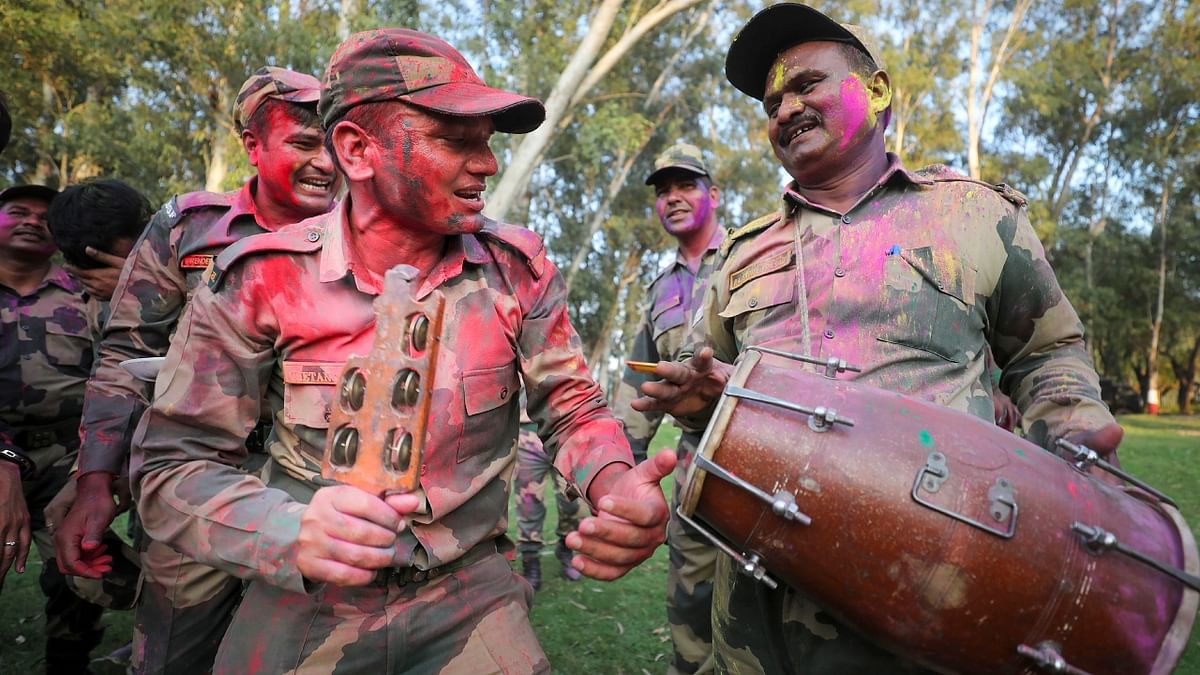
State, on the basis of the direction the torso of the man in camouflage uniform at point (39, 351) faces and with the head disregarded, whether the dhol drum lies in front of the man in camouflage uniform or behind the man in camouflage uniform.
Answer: in front

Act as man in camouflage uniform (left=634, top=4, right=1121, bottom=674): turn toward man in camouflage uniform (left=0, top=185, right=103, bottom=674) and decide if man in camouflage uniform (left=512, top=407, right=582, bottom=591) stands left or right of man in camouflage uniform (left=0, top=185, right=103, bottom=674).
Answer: right

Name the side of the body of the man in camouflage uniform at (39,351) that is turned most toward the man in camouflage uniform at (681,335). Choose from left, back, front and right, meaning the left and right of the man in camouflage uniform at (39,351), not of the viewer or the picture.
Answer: left

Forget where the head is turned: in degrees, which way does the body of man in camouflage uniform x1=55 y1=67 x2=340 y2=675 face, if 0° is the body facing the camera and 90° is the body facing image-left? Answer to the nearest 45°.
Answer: approximately 315°

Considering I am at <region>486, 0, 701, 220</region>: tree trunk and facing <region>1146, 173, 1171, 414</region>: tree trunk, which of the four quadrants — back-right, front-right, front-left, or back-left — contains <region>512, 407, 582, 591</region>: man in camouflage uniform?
back-right

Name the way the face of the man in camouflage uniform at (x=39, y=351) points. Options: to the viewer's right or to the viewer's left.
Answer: to the viewer's right

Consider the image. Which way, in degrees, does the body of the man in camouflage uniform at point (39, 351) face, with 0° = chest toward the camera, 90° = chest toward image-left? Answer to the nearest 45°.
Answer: approximately 0°

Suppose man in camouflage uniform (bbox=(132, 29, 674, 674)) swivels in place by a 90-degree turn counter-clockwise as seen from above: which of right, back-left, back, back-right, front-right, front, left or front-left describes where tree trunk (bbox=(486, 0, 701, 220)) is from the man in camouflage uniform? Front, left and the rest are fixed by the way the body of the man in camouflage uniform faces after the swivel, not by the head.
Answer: front-left

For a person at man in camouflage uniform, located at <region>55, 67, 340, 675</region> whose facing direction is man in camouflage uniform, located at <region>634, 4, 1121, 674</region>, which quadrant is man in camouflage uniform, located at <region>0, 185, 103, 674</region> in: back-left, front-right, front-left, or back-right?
back-left

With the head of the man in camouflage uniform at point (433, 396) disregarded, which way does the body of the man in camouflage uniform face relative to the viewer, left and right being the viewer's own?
facing the viewer and to the right of the viewer

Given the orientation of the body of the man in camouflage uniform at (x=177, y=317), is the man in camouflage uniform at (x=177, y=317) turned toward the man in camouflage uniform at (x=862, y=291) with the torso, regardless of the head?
yes

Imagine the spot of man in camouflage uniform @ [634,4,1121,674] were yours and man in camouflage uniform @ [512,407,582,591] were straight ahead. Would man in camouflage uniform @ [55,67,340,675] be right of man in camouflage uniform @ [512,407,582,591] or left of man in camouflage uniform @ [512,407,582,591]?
left

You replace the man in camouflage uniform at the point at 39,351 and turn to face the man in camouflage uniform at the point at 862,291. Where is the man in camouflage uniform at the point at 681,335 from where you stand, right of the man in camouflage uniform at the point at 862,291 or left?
left

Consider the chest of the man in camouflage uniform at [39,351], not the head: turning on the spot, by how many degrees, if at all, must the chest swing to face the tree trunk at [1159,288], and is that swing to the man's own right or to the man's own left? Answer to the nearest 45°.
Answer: approximately 90° to the man's own left

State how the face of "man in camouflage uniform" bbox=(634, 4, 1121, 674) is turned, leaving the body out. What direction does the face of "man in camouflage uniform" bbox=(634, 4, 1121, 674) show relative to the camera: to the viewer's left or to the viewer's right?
to the viewer's left

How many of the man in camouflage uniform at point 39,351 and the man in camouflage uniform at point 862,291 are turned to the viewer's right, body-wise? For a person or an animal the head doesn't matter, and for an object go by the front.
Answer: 0

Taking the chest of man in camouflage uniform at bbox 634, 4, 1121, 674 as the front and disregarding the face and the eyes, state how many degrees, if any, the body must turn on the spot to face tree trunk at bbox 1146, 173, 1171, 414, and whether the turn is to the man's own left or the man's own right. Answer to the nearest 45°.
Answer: approximately 135° to the man's own right

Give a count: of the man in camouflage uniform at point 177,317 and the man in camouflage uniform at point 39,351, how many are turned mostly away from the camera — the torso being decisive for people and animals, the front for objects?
0
